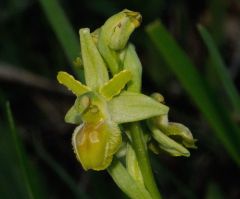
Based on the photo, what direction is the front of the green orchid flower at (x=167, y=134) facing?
to the viewer's right

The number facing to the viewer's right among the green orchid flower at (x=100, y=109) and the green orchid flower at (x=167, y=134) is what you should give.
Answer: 1

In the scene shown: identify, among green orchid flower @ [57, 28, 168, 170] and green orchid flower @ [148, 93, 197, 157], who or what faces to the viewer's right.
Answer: green orchid flower @ [148, 93, 197, 157]

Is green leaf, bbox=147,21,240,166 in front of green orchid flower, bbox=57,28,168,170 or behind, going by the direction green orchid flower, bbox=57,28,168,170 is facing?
behind

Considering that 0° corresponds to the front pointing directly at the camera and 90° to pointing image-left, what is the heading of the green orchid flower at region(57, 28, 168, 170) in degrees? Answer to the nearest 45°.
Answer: approximately 45°

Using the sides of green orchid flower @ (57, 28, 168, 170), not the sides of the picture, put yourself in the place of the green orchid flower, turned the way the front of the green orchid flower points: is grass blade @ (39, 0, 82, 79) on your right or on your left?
on your right
